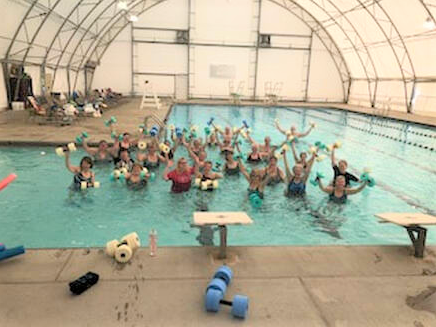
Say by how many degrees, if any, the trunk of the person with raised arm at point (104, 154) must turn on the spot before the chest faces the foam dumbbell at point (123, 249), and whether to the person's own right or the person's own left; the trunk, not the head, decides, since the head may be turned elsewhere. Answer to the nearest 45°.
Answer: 0° — they already face it

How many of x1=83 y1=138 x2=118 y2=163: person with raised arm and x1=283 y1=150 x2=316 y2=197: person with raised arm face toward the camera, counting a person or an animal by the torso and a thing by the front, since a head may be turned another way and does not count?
2

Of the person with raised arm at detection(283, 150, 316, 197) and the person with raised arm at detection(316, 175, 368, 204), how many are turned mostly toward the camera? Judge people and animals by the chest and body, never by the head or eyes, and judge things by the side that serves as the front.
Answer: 2

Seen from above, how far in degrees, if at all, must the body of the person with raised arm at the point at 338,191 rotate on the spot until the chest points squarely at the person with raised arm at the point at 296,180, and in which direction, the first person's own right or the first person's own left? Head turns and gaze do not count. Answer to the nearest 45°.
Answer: approximately 90° to the first person's own right

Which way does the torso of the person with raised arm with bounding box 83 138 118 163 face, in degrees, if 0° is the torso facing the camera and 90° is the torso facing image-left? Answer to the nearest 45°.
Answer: approximately 0°

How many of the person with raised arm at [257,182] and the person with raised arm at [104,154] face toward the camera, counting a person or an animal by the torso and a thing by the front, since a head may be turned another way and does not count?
2

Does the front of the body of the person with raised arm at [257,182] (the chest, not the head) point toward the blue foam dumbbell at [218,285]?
yes

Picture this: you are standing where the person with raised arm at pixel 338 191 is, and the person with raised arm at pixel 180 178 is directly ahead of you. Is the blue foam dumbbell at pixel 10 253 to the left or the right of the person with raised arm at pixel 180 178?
left

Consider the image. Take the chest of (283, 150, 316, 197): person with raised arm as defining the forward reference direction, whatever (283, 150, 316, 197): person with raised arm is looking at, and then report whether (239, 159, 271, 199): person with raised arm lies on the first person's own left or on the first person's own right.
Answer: on the first person's own right

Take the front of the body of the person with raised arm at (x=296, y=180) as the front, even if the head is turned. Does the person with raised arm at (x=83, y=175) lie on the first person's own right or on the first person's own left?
on the first person's own right

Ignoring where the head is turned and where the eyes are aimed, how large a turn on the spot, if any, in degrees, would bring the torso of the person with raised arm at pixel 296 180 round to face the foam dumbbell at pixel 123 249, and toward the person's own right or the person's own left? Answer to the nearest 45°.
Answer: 0° — they already face it
